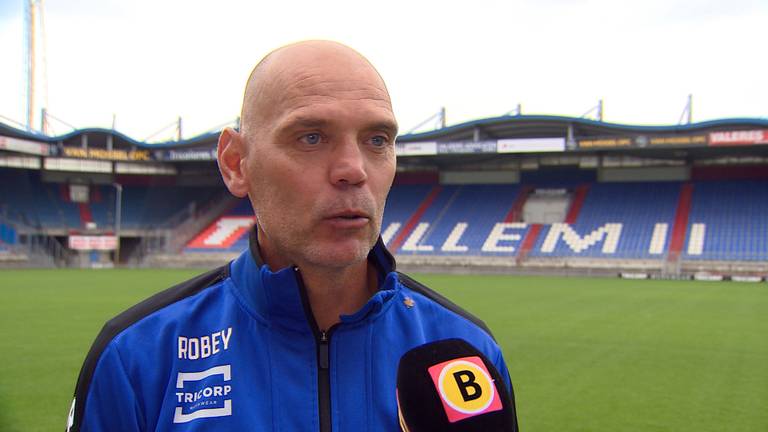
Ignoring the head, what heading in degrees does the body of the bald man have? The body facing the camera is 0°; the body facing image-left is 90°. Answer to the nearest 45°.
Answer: approximately 315°

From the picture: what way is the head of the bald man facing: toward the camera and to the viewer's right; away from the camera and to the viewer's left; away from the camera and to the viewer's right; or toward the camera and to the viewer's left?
toward the camera and to the viewer's right
